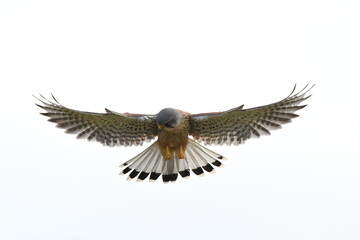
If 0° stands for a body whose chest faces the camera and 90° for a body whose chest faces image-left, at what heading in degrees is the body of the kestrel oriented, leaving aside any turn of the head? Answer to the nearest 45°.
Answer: approximately 0°
